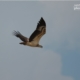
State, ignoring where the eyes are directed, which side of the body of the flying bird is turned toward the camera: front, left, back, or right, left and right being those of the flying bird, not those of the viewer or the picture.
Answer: right
